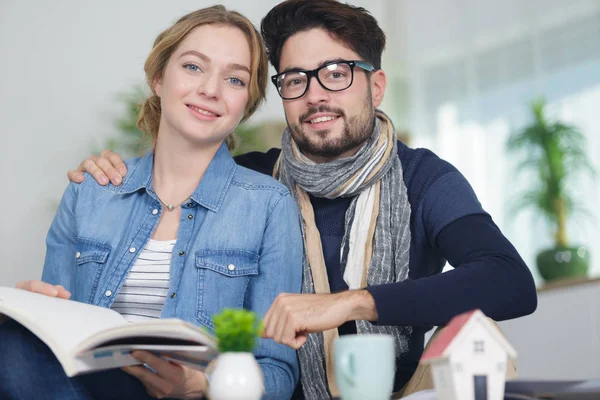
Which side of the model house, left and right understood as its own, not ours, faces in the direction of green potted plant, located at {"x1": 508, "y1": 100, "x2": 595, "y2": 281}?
back

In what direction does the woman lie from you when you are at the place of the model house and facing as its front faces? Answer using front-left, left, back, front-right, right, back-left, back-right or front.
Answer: back-right

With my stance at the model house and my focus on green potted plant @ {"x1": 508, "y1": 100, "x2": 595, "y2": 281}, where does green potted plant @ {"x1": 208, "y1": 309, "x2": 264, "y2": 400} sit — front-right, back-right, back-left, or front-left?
back-left

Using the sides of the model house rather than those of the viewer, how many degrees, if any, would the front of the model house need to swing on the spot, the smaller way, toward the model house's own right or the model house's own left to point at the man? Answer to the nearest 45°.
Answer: approximately 180°

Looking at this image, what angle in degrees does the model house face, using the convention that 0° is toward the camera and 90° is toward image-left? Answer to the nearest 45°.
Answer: approximately 0°
